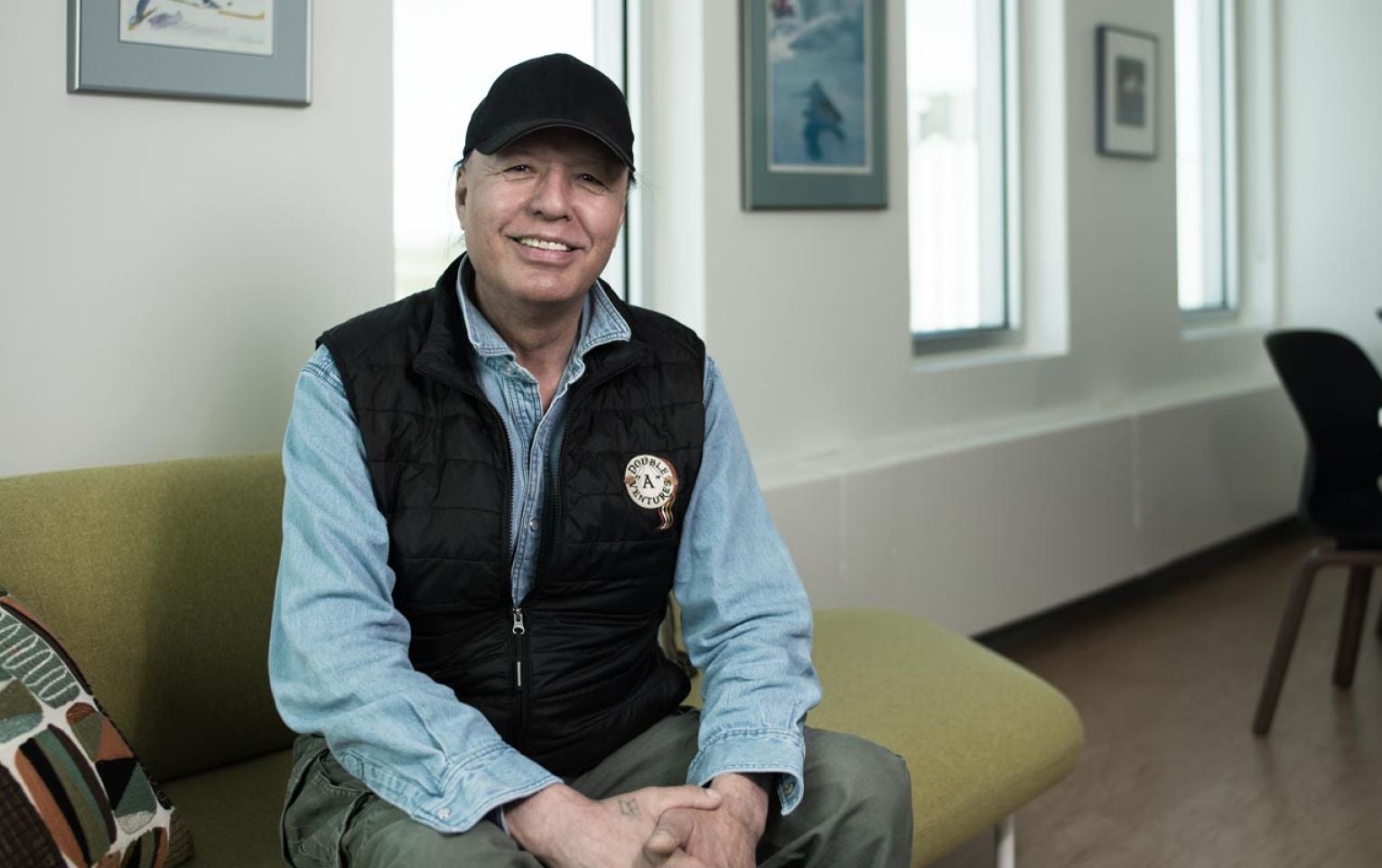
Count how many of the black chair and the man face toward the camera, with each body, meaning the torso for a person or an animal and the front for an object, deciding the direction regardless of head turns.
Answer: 1

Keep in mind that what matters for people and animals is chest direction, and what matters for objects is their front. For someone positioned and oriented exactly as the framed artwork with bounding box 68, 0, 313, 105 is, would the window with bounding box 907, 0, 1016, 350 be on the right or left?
on its left

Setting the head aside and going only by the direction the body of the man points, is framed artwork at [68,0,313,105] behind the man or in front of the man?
behind
